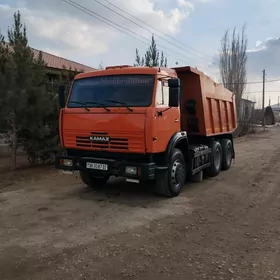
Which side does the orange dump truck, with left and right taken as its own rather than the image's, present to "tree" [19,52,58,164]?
right

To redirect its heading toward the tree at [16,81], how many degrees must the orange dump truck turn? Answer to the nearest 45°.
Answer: approximately 90° to its right

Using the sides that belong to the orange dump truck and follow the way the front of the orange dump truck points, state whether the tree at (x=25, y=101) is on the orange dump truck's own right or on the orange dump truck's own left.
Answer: on the orange dump truck's own right

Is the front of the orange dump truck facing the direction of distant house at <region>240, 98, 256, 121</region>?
no

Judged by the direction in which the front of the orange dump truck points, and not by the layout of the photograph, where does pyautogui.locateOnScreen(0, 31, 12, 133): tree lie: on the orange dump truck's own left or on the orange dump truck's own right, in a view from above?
on the orange dump truck's own right

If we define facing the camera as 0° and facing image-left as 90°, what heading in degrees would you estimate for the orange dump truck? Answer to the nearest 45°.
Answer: approximately 45°
